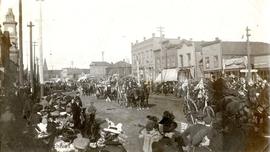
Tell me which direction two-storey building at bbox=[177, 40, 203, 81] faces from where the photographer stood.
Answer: facing the viewer and to the left of the viewer

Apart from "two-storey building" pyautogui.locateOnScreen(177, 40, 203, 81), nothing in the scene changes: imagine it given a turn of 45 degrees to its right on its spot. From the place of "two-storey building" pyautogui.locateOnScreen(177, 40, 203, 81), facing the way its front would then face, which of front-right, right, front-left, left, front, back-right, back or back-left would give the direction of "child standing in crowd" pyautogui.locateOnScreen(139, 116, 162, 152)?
left

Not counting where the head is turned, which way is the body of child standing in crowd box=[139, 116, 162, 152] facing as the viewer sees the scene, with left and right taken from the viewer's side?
facing away from the viewer
